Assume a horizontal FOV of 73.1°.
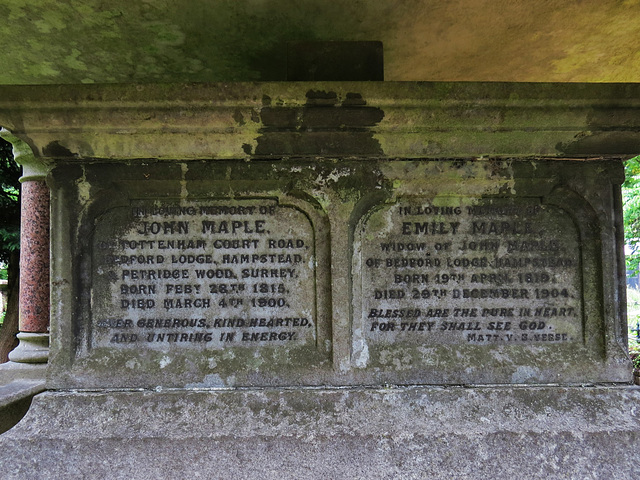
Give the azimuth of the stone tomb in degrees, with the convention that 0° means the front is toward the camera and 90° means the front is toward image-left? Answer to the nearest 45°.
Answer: approximately 0°
